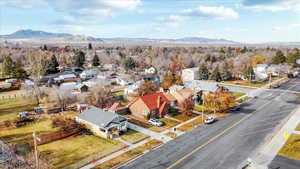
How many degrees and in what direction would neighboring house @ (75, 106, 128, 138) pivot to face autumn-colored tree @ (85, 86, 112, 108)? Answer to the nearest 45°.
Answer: approximately 135° to its left

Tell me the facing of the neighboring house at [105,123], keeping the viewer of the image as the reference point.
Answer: facing the viewer and to the right of the viewer

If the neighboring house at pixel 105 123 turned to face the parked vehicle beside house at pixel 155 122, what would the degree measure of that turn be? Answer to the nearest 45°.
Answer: approximately 45° to its left

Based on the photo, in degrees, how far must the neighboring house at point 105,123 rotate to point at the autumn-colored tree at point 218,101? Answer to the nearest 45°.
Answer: approximately 45° to its left

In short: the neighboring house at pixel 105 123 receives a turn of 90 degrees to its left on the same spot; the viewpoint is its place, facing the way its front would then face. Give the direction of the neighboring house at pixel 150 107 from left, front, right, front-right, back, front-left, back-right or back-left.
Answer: front
